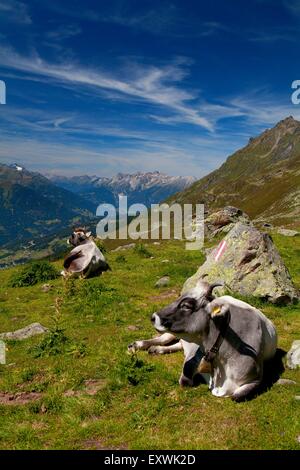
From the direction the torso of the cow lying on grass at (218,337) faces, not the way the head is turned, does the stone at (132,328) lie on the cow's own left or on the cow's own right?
on the cow's own right

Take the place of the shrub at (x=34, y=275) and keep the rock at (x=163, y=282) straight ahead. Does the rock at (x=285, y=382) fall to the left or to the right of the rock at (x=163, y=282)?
right

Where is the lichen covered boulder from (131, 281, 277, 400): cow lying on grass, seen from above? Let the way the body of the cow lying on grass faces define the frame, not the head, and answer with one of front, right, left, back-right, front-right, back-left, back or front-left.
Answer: back-right

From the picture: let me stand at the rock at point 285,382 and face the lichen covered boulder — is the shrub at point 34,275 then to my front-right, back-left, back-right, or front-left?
front-left

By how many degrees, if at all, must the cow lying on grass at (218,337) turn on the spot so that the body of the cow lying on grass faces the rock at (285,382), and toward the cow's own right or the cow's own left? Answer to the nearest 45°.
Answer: approximately 180°
